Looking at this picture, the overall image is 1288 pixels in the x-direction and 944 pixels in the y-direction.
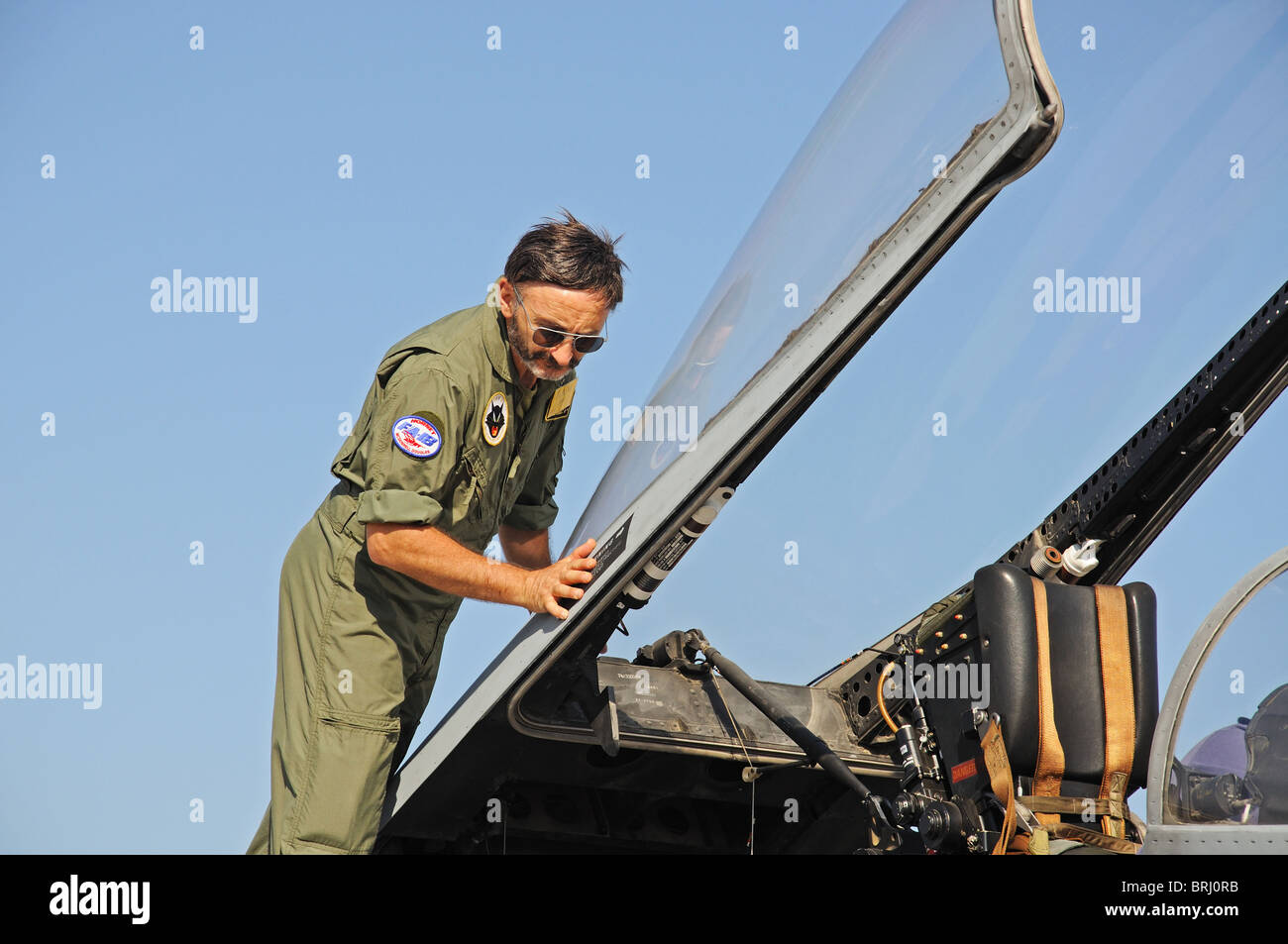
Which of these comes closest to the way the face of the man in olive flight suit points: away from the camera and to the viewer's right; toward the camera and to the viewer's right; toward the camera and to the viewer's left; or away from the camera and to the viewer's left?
toward the camera and to the viewer's right

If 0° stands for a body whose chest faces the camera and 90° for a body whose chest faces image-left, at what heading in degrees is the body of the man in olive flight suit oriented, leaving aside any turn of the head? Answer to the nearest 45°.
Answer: approximately 315°
